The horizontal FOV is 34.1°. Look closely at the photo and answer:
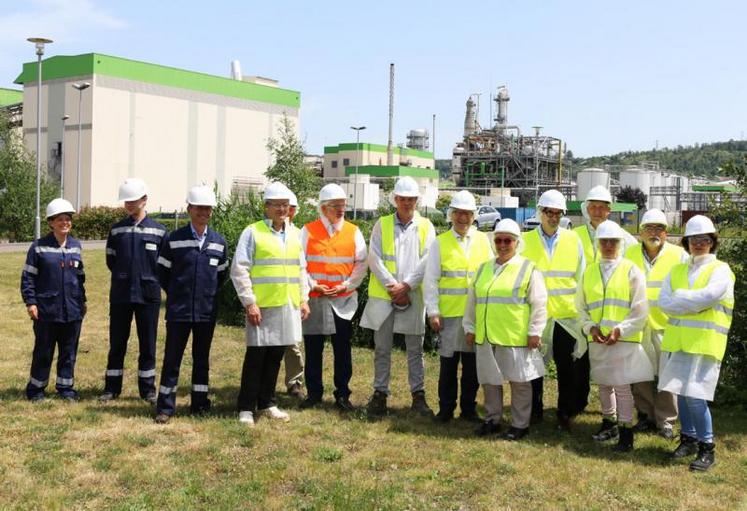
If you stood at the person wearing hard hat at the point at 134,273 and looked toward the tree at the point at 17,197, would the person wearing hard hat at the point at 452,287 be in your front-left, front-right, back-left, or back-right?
back-right

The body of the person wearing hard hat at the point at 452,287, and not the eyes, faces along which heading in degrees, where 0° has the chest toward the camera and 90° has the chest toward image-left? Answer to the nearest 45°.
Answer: approximately 0°

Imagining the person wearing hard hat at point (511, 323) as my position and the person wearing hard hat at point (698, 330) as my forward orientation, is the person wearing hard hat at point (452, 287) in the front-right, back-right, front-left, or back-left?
back-left

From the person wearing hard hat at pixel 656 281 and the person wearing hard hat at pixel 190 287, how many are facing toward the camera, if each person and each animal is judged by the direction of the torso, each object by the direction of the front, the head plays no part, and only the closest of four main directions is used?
2

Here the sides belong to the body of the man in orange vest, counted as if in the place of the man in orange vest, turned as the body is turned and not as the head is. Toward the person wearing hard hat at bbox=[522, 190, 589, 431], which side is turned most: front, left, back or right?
left

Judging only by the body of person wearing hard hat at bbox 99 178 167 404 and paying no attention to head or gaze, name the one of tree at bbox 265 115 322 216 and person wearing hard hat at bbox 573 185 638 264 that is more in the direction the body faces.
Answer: the person wearing hard hat

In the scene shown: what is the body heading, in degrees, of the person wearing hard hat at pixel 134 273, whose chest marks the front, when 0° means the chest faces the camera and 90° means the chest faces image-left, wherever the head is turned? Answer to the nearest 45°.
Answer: approximately 0°

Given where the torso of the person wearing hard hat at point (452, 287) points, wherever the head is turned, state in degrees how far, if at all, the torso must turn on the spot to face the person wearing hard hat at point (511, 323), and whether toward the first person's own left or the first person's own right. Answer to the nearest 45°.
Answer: approximately 45° to the first person's own left
